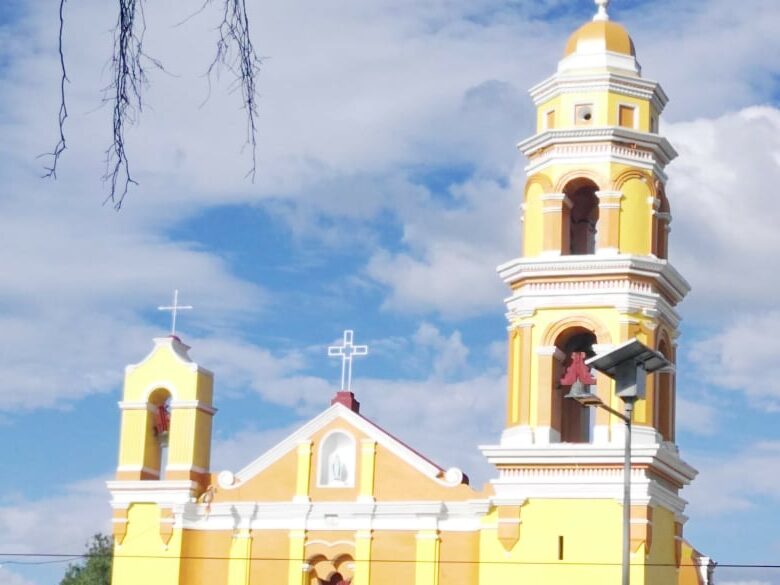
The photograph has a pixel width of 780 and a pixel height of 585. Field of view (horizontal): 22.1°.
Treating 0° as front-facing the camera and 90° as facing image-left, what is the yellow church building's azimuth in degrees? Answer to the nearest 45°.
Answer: approximately 0°
